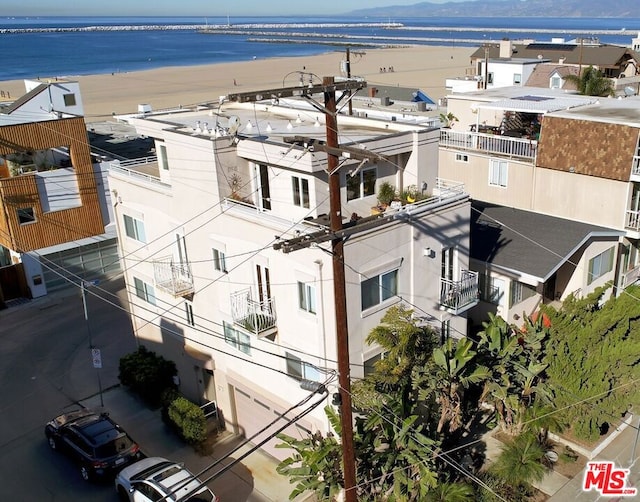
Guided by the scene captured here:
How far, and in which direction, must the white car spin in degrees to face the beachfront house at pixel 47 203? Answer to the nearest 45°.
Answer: approximately 45° to its right

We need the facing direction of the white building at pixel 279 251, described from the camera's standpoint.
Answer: facing the viewer and to the left of the viewer

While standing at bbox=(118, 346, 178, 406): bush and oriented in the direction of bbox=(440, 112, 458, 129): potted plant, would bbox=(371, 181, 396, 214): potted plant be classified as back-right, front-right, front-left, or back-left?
front-right

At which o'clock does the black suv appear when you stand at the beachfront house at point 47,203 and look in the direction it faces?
The black suv is roughly at 12 o'clock from the beachfront house.

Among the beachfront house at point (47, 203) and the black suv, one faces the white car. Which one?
the beachfront house

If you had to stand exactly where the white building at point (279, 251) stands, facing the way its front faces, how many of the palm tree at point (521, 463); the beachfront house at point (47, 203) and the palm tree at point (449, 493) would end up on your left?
2

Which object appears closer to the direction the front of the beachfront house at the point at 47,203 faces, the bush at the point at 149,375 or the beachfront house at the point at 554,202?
the bush

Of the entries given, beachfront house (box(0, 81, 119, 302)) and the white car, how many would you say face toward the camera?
1

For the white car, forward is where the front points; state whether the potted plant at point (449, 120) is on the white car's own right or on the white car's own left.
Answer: on the white car's own right

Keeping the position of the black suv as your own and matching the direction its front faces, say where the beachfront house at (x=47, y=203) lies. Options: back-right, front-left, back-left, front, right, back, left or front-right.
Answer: front-right

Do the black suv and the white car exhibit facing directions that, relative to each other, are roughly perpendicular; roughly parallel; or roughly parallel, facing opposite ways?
roughly parallel

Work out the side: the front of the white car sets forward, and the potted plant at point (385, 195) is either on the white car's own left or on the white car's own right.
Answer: on the white car's own right

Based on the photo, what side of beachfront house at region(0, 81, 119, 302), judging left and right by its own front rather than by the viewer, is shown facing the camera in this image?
front

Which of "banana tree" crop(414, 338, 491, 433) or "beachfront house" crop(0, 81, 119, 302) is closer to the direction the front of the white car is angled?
the beachfront house

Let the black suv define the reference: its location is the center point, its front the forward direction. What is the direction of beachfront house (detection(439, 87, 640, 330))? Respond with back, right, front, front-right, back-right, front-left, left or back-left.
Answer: back-right
